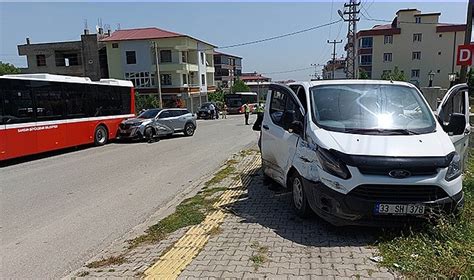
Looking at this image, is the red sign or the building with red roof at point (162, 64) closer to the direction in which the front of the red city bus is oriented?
the red sign

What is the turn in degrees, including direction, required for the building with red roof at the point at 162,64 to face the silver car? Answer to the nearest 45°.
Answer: approximately 45° to its right

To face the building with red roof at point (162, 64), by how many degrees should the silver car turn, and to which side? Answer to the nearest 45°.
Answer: approximately 135° to its right

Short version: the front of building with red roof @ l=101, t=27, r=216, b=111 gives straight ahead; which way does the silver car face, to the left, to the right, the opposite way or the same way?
to the right

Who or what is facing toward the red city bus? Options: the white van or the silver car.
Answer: the silver car

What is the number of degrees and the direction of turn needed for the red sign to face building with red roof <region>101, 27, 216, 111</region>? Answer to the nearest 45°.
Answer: approximately 135° to its right

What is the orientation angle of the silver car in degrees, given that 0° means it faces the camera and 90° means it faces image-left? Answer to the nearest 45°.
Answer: approximately 45°
